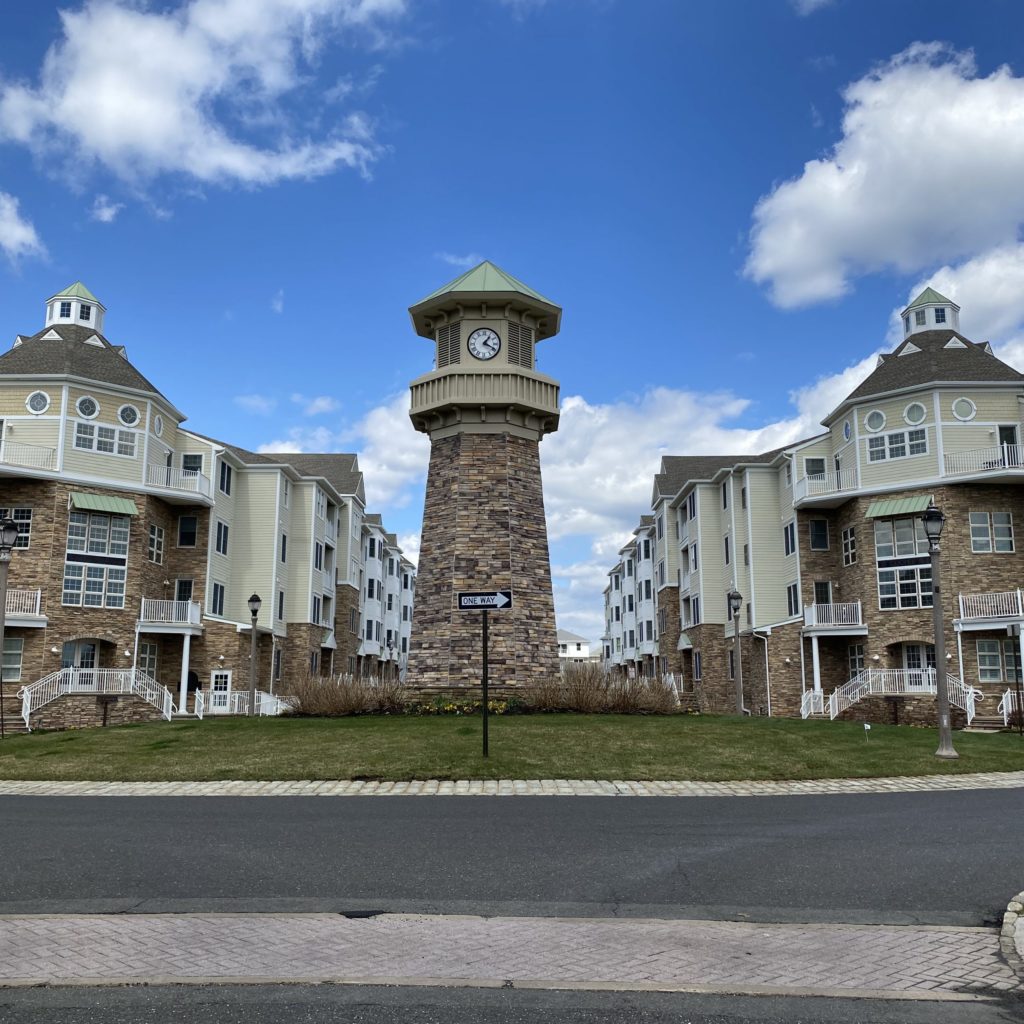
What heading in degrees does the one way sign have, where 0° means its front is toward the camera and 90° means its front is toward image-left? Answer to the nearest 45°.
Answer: approximately 0°

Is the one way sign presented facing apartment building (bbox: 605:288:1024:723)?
no

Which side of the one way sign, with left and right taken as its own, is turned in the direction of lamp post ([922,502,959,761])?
left

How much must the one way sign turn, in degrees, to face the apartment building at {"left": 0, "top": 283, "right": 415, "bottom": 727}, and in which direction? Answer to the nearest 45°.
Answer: approximately 135° to its right

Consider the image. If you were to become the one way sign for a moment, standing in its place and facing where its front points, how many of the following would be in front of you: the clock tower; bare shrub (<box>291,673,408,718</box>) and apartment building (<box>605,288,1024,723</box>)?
0

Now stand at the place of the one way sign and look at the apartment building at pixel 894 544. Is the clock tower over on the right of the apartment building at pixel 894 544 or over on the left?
left

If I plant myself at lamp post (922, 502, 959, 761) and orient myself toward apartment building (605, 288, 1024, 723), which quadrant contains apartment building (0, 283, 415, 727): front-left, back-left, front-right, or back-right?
front-left

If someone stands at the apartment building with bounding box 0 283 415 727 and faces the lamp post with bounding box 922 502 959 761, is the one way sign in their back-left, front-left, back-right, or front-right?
front-right

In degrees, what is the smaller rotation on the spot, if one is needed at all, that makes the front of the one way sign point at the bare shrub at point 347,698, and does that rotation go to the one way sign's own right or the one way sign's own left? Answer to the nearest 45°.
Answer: approximately 180°

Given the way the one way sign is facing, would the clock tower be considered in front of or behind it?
behind

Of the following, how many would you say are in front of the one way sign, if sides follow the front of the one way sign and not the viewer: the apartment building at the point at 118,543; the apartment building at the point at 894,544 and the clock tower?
0

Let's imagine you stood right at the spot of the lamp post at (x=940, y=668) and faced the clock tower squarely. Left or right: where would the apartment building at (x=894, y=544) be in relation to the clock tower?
right
